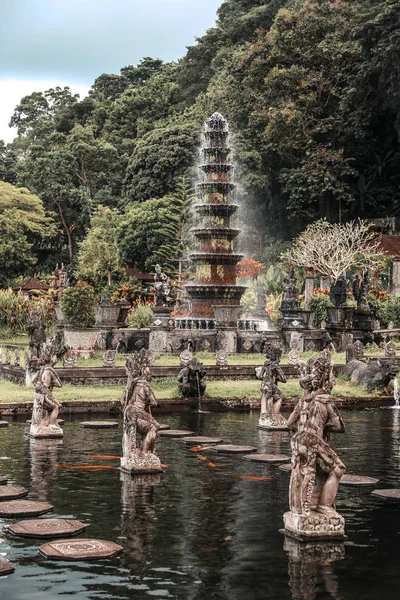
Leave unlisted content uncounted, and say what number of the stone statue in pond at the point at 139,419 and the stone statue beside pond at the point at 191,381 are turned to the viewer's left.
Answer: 0

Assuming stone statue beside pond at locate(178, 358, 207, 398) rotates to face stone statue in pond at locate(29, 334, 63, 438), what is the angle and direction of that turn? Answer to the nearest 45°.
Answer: approximately 45° to its right

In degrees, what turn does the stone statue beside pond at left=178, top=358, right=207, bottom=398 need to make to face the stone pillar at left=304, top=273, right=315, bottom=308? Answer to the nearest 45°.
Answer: approximately 180°

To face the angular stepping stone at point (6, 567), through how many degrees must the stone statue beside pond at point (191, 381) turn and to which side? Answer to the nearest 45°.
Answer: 0° — it already faces it

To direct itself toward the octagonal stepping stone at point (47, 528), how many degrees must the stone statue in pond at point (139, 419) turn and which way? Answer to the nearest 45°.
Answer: approximately 135° to its right

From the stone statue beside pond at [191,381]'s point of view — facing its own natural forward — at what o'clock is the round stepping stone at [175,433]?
The round stepping stone is roughly at 12 o'clock from the stone statue beside pond.

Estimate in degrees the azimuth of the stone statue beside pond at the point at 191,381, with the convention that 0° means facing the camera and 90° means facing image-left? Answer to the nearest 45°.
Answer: approximately 0°

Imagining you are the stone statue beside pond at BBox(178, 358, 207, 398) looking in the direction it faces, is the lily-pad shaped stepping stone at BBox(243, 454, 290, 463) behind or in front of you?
in front

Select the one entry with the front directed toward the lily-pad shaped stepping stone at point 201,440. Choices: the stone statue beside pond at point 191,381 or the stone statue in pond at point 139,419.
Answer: the stone statue beside pond at point 191,381

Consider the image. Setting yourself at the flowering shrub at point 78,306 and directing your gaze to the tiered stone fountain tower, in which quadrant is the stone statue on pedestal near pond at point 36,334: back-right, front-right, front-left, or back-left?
back-right

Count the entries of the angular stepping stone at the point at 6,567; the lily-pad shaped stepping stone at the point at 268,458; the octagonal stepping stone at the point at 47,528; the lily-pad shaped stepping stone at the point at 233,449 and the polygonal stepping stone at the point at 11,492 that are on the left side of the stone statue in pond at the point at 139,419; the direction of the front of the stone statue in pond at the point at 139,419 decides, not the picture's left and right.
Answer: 2

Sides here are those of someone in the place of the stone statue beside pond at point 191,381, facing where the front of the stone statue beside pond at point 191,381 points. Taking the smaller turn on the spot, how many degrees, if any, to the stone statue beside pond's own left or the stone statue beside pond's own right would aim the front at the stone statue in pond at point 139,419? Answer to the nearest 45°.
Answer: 0° — it already faces it

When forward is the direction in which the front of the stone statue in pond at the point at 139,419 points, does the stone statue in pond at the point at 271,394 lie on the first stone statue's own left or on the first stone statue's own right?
on the first stone statue's own left

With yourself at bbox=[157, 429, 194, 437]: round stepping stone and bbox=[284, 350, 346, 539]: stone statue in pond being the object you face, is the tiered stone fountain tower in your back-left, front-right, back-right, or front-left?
back-left

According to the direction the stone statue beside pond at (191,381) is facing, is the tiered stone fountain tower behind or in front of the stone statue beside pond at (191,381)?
behind
